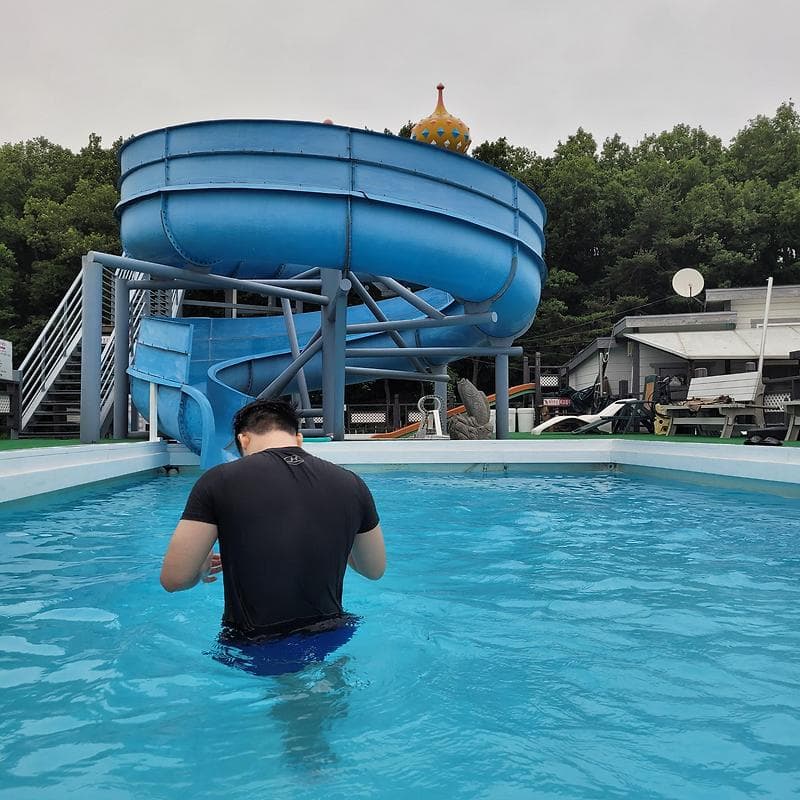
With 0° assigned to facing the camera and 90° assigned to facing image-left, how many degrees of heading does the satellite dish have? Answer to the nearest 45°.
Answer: approximately 0°

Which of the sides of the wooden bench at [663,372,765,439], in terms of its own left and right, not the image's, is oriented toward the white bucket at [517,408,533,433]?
right

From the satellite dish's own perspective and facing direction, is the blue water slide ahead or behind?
ahead

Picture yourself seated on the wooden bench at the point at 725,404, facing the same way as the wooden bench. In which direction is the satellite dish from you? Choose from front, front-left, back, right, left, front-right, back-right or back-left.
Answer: back-right

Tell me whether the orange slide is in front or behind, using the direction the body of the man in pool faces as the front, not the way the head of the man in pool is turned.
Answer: in front

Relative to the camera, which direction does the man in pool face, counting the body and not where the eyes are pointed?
away from the camera

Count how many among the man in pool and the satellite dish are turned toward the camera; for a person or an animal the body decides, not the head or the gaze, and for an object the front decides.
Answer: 1

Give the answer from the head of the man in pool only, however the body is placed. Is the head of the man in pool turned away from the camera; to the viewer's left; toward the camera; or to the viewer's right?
away from the camera
